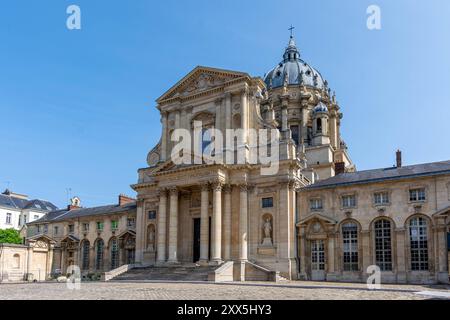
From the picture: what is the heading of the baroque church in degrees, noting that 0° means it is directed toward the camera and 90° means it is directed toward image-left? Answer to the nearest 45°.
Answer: approximately 45°
